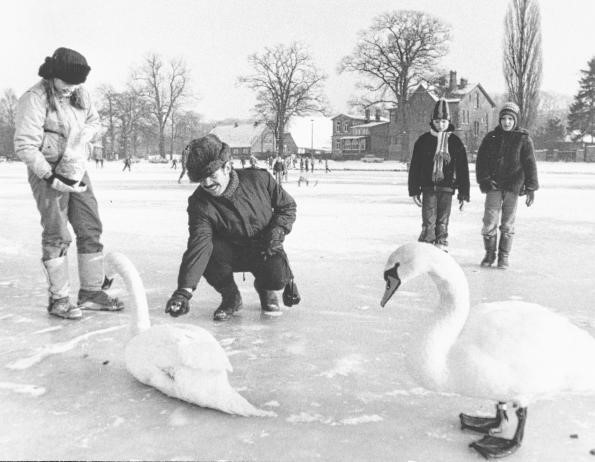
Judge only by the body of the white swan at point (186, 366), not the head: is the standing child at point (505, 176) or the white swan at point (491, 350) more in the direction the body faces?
the standing child

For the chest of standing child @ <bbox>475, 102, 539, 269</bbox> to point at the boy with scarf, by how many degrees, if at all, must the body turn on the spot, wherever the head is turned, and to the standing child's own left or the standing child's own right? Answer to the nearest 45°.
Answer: approximately 90° to the standing child's own right

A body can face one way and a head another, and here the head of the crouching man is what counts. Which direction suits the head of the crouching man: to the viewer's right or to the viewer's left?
to the viewer's left

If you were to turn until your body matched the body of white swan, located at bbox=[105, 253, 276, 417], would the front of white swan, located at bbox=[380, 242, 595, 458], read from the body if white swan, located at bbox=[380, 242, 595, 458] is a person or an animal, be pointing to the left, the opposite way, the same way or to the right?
the same way

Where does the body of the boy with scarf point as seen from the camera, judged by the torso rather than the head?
toward the camera

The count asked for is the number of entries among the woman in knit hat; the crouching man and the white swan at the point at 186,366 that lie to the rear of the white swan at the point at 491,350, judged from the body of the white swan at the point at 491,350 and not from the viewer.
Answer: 0

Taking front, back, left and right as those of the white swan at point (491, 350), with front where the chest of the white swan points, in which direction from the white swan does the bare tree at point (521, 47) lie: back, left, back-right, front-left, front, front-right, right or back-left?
right

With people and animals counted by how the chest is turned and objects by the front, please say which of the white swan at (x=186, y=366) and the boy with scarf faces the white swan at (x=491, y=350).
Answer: the boy with scarf

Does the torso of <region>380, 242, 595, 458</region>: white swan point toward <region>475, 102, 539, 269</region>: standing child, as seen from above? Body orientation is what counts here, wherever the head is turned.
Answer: no

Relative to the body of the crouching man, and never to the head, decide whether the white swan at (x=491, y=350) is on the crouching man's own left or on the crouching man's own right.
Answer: on the crouching man's own left

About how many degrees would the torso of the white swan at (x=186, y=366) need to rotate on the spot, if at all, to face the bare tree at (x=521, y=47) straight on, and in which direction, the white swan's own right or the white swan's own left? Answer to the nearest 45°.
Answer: approximately 90° to the white swan's own right

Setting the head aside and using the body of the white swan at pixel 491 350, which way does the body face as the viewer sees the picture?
to the viewer's left

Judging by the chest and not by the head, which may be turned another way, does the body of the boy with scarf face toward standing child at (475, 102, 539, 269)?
no

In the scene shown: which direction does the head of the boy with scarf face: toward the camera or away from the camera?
toward the camera

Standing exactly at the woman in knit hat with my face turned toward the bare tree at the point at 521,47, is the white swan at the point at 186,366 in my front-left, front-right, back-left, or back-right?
back-right

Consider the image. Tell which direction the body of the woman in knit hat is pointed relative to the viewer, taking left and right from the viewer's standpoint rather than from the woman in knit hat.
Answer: facing the viewer and to the right of the viewer

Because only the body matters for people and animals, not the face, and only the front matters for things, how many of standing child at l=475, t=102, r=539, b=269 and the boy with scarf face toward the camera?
2

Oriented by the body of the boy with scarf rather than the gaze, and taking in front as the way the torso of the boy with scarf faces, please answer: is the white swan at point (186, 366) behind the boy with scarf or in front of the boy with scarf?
in front

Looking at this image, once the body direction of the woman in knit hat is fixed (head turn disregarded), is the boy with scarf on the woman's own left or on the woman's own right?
on the woman's own left

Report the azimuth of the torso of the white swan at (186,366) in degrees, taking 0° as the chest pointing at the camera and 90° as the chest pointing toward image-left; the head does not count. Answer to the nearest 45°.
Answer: approximately 135°

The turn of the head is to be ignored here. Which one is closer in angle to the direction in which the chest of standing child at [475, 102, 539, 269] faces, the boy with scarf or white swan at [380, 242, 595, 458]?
the white swan
